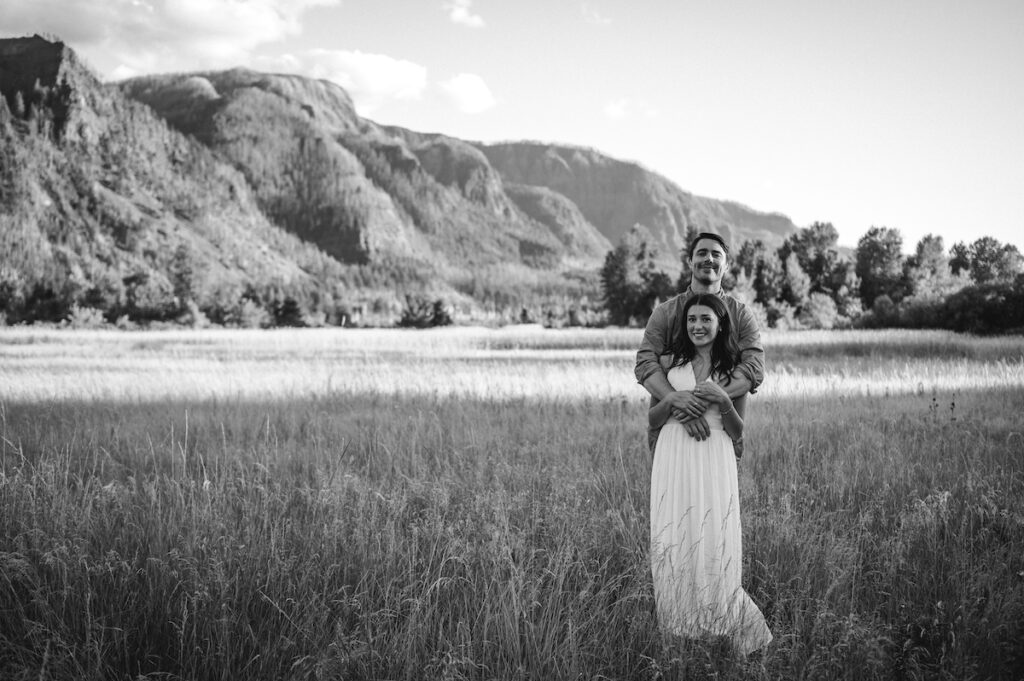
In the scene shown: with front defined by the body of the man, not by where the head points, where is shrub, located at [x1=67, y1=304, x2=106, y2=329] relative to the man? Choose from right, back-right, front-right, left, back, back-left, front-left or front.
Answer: back-right

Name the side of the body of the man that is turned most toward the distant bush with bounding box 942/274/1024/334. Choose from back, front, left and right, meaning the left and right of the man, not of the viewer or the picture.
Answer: back

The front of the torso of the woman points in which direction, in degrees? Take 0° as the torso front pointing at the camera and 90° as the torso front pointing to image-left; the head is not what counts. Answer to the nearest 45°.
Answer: approximately 0°

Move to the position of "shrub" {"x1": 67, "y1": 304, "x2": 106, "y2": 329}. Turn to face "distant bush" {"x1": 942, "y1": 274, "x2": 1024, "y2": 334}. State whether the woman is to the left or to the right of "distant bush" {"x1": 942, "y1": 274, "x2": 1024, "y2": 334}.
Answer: right

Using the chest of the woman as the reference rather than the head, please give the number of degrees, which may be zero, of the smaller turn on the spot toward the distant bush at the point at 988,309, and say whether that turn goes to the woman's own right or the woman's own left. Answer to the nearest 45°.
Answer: approximately 180°

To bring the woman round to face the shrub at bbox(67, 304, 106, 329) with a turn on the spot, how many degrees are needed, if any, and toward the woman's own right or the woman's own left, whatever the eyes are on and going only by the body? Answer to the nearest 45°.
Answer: approximately 135° to the woman's own right
